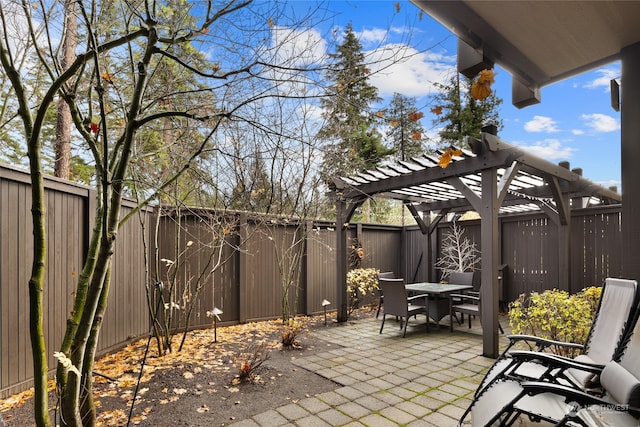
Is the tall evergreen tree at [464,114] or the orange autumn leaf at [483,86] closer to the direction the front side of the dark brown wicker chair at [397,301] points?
the tall evergreen tree

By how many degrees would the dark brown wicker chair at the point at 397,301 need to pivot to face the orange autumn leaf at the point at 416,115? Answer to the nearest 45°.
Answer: approximately 135° to its right

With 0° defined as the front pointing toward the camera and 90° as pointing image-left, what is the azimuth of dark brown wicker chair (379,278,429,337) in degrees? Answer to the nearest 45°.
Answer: approximately 225°

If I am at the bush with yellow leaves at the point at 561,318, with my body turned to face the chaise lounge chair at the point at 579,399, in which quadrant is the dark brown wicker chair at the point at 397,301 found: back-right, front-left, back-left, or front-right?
back-right

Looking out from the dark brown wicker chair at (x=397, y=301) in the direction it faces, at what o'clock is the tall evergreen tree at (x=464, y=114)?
The tall evergreen tree is roughly at 11 o'clock from the dark brown wicker chair.

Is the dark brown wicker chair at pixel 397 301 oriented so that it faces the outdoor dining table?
yes
